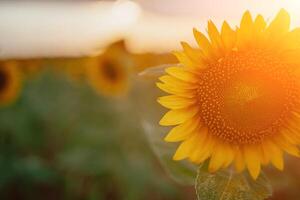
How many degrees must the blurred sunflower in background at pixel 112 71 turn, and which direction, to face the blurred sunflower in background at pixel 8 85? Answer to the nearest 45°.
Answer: approximately 90° to its right

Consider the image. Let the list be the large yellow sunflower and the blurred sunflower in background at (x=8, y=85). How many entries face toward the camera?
2

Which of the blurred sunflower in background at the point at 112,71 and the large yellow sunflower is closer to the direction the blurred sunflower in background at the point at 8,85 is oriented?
the large yellow sunflower

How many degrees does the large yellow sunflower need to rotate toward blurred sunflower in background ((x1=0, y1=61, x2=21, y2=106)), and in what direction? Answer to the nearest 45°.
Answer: approximately 135° to its right

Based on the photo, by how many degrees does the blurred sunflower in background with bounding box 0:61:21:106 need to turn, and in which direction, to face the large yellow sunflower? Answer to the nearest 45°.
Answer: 0° — it already faces it

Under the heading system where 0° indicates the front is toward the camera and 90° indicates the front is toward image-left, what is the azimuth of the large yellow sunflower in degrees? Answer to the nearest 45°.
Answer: approximately 0°

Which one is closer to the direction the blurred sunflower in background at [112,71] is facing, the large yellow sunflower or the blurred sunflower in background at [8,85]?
the large yellow sunflower
